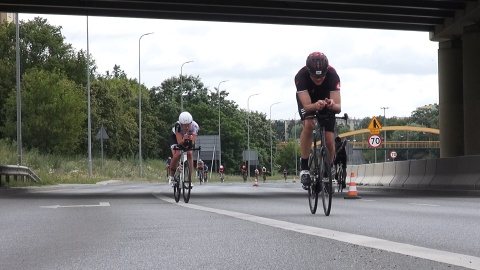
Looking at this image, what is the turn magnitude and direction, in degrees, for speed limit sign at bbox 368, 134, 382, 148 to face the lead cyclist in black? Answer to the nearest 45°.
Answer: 0° — it already faces them

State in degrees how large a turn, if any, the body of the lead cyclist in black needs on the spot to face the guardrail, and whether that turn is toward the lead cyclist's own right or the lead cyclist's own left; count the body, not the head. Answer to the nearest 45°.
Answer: approximately 135° to the lead cyclist's own right

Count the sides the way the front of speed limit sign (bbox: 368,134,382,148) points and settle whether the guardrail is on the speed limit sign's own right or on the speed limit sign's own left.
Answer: on the speed limit sign's own right

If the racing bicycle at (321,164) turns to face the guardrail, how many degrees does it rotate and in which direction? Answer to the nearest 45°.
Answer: approximately 135° to its right

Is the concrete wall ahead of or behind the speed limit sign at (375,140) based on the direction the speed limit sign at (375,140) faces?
ahead

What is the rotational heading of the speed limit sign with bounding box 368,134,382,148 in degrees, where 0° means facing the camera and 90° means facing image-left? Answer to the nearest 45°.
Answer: approximately 0°

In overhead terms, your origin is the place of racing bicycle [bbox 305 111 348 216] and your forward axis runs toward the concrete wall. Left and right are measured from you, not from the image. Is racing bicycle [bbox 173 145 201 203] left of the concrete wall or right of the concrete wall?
left

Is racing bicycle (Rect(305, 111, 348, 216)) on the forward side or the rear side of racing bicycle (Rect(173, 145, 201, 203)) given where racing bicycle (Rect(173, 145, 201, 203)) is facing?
on the forward side

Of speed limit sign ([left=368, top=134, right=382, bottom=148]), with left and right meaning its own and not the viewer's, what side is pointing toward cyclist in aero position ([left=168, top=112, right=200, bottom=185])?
front
